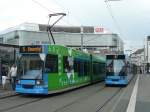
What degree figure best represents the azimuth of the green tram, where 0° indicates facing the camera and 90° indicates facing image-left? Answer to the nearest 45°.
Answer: approximately 45°
